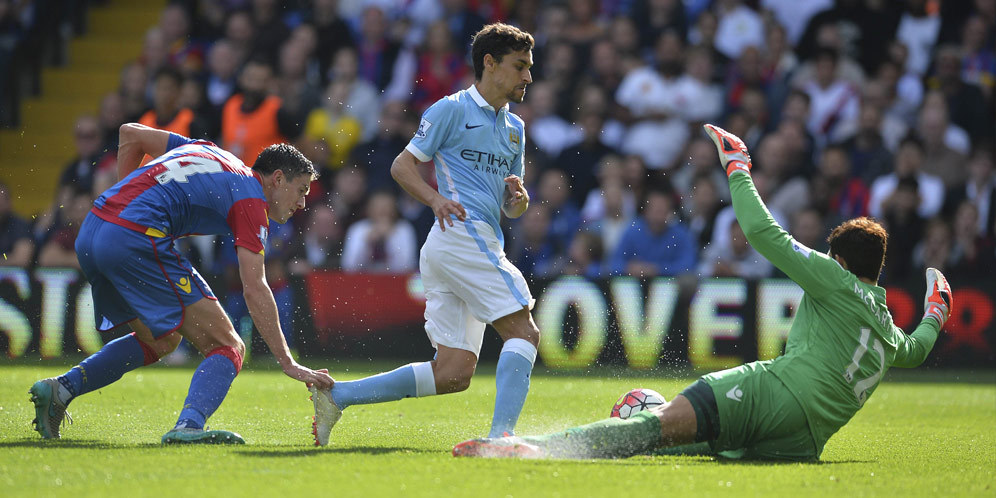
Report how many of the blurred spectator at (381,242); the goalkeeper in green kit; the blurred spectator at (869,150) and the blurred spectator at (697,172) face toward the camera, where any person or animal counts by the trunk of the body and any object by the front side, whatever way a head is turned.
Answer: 3

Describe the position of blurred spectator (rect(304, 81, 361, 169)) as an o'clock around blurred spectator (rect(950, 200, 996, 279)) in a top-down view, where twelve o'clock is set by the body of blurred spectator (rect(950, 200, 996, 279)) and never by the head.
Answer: blurred spectator (rect(304, 81, 361, 169)) is roughly at 3 o'clock from blurred spectator (rect(950, 200, 996, 279)).

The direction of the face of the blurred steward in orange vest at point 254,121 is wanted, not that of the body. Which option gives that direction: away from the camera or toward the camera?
toward the camera

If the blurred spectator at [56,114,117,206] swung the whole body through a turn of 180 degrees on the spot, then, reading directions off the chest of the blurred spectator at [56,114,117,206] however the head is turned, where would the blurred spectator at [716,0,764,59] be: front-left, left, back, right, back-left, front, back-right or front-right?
right

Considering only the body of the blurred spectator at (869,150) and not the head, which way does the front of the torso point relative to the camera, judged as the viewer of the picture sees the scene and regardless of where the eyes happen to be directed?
toward the camera

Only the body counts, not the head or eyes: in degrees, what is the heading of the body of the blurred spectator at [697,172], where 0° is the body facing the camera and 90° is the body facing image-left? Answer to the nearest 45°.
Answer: approximately 0°

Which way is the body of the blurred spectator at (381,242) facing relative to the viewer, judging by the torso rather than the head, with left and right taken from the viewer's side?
facing the viewer

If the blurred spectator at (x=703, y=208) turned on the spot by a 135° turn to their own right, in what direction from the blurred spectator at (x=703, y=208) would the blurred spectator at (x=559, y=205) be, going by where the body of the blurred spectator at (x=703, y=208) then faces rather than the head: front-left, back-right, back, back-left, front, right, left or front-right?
front-left

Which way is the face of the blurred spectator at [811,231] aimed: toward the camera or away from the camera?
toward the camera

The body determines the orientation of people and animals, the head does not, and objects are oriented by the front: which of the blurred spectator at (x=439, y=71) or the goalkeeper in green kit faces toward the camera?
the blurred spectator

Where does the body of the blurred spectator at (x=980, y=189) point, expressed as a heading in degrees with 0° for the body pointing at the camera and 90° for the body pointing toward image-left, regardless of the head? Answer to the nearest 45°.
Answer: approximately 0°

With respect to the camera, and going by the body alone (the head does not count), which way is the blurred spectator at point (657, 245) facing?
toward the camera

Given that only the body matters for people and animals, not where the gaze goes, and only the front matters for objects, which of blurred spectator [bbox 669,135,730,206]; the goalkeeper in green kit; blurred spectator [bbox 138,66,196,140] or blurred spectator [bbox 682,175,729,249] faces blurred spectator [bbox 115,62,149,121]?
the goalkeeper in green kit

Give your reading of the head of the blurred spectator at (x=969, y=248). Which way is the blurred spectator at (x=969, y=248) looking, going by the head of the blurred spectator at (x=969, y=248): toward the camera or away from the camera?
toward the camera

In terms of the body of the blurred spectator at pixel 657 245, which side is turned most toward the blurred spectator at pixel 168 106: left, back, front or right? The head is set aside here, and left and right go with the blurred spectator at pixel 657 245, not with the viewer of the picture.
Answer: right
